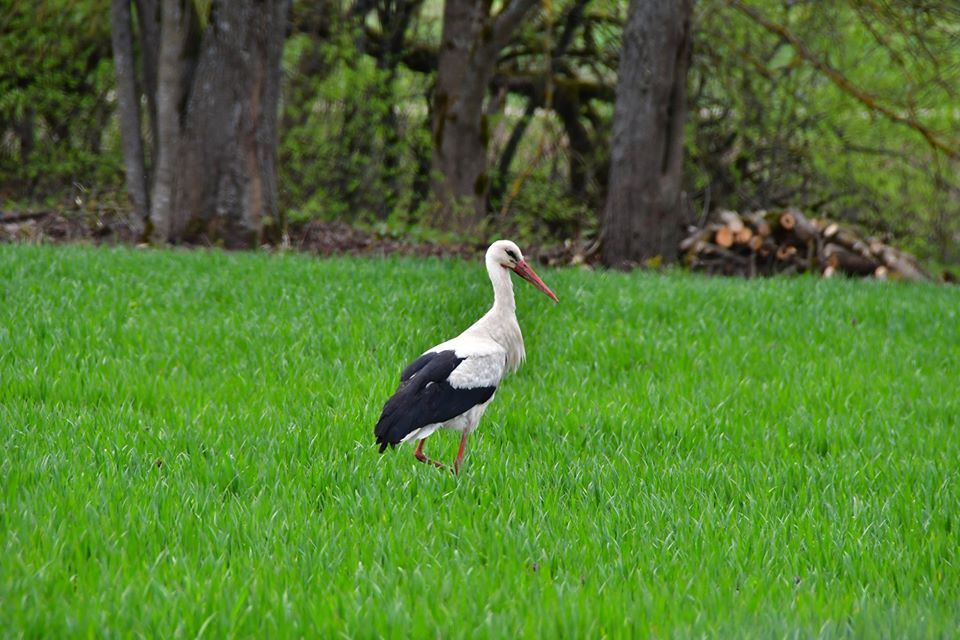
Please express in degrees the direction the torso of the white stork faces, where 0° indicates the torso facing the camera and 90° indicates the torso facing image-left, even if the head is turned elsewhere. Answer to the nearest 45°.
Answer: approximately 270°
